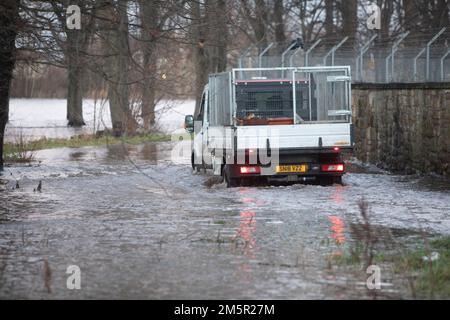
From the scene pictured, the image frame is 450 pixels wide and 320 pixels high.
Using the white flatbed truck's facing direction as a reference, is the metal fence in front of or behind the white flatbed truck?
in front

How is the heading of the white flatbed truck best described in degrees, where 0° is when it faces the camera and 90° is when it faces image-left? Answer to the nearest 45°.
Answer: approximately 180°
